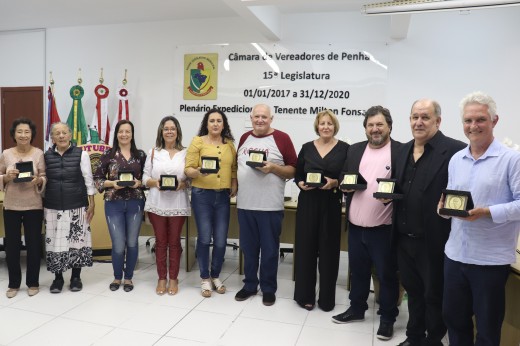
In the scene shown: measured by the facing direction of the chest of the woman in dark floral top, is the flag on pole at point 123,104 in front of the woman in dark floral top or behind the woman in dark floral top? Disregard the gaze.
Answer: behind

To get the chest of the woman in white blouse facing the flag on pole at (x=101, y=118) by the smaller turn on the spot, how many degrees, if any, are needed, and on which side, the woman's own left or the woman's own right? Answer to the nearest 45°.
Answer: approximately 180°

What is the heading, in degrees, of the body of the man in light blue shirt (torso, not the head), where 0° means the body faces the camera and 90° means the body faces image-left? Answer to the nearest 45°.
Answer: approximately 45°

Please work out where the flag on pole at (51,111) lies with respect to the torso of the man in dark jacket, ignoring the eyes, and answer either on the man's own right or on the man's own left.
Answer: on the man's own right

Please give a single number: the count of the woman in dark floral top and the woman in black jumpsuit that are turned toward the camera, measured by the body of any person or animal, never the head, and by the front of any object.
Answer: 2

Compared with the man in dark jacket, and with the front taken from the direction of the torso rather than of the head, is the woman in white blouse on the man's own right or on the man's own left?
on the man's own right

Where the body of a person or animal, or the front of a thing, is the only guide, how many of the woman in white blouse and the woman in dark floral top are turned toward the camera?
2

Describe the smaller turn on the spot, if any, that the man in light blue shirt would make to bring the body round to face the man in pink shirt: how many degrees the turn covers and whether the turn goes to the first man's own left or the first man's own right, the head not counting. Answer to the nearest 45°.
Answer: approximately 90° to the first man's own right

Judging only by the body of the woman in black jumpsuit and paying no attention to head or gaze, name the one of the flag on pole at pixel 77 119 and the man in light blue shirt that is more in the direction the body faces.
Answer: the man in light blue shirt

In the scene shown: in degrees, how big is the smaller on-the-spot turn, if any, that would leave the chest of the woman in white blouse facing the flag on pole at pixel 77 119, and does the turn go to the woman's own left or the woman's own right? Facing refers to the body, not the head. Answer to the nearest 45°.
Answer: approximately 135° to the woman's own right

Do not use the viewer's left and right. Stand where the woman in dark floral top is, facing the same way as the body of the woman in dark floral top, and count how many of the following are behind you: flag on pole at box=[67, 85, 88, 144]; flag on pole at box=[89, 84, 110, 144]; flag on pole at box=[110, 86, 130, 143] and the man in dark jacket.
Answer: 3

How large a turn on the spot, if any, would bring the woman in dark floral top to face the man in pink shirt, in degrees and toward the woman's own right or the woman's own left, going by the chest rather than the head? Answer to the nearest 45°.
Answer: approximately 45° to the woman's own left

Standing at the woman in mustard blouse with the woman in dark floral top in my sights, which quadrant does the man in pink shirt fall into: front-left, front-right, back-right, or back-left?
back-left
